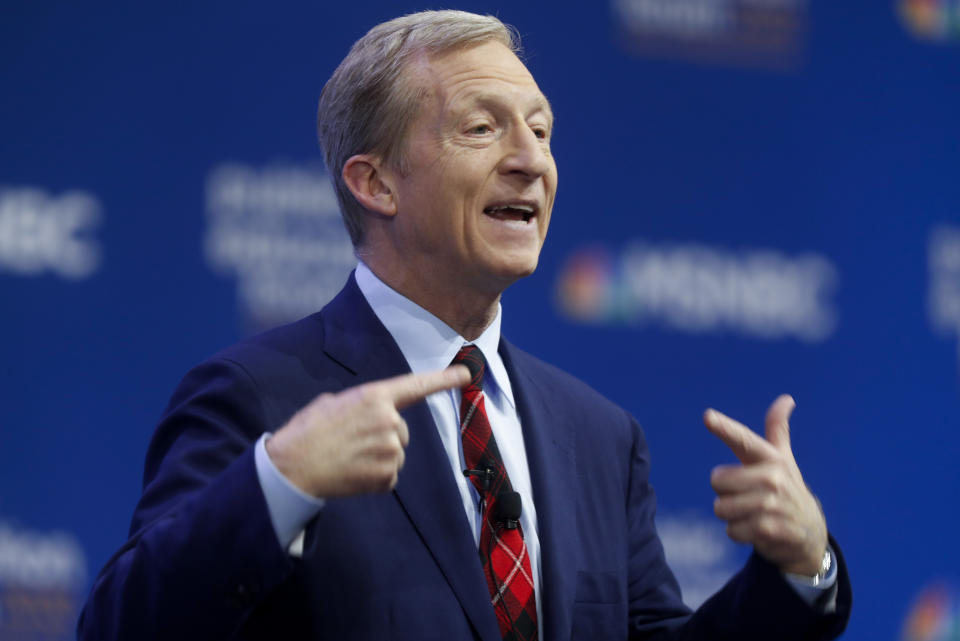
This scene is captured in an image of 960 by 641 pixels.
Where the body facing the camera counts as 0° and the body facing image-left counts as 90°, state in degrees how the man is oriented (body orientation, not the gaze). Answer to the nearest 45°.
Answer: approximately 315°

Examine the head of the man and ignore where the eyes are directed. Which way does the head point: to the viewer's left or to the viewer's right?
to the viewer's right
